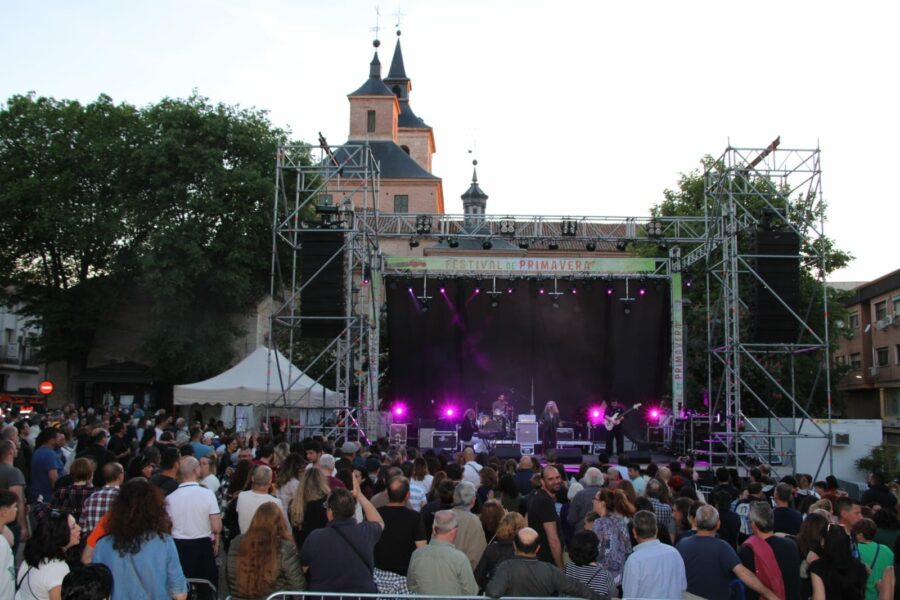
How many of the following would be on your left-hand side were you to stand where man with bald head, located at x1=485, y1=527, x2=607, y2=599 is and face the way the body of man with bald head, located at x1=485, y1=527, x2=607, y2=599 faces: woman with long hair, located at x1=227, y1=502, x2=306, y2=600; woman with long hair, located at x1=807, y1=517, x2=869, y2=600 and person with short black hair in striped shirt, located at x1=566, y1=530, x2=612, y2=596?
1

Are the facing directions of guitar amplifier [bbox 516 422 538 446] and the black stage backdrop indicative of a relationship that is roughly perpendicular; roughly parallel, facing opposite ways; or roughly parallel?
roughly parallel

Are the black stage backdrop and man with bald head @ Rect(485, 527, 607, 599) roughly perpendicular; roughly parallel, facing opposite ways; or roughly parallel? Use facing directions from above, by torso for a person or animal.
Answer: roughly parallel, facing opposite ways

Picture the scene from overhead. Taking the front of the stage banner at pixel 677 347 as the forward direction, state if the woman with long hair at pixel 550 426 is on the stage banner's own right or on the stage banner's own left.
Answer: on the stage banner's own right

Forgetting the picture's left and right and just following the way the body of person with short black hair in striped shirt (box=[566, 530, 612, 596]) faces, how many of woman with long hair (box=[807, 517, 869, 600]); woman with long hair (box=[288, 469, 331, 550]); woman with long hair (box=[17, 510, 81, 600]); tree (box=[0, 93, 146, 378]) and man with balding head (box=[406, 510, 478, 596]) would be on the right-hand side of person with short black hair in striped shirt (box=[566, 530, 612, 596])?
1

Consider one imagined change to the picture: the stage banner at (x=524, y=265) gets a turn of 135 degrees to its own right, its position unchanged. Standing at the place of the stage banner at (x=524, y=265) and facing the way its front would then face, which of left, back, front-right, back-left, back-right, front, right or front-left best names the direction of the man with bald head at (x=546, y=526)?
back-left

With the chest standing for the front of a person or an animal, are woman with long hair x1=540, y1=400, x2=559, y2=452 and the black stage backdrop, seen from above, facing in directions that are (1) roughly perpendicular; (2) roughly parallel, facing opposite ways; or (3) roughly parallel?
roughly parallel

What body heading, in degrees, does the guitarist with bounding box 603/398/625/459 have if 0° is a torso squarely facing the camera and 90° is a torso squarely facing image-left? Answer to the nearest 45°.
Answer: approximately 0°

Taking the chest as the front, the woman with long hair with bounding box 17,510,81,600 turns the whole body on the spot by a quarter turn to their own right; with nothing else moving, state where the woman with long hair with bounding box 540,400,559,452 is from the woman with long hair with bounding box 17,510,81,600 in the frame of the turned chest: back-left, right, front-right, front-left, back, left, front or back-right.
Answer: left

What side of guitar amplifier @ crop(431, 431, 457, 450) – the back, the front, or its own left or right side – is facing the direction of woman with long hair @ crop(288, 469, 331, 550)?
front

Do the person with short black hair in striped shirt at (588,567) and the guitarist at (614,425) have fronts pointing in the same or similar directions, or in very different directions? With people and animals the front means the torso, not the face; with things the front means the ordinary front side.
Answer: very different directions

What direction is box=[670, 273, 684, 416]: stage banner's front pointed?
toward the camera

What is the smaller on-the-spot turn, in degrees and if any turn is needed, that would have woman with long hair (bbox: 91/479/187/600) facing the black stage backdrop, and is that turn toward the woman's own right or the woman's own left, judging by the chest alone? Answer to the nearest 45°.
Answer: approximately 45° to the woman's own right

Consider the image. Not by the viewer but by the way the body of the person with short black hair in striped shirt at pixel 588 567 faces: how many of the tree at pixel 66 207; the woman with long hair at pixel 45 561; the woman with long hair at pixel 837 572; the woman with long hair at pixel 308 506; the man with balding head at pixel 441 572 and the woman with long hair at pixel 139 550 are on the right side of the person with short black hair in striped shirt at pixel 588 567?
1

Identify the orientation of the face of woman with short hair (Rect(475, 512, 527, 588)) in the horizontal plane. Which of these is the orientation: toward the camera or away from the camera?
away from the camera

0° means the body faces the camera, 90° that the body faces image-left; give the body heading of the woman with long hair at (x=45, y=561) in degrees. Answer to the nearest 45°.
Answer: approximately 225°

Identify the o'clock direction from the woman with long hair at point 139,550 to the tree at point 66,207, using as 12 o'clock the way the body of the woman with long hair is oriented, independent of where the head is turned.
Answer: The tree is roughly at 12 o'clock from the woman with long hair.

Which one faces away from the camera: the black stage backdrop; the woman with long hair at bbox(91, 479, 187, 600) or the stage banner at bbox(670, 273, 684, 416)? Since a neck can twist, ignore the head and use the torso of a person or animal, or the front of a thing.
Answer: the woman with long hair

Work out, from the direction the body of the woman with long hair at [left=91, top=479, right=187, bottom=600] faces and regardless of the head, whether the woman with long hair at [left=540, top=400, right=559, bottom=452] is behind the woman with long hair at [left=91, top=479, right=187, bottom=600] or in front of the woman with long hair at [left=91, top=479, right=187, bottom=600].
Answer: in front

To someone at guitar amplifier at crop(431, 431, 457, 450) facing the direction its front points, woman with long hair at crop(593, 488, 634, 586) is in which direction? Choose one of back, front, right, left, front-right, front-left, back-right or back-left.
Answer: front

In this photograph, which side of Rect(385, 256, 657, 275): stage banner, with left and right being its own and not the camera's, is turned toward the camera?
front

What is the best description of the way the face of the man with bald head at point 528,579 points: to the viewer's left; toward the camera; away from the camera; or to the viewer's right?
away from the camera

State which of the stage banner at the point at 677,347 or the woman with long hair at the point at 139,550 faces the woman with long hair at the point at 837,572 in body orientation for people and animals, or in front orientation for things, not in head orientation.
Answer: the stage banner
